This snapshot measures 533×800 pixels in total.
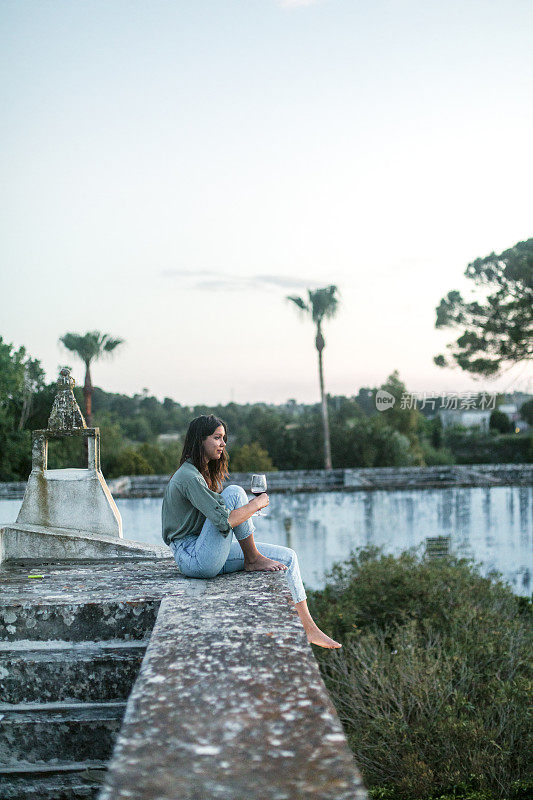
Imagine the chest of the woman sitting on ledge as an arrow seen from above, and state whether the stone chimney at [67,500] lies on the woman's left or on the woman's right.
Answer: on the woman's left

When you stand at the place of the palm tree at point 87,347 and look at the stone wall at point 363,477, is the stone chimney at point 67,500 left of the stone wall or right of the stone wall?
right

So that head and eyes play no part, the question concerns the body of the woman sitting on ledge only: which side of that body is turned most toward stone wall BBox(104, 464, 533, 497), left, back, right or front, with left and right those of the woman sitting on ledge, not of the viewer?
left

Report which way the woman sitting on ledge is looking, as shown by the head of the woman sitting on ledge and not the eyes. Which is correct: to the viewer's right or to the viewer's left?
to the viewer's right

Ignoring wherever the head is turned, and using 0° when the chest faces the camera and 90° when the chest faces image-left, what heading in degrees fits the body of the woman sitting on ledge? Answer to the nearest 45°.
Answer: approximately 270°

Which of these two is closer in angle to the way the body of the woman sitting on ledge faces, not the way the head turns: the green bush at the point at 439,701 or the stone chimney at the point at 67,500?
the green bush
